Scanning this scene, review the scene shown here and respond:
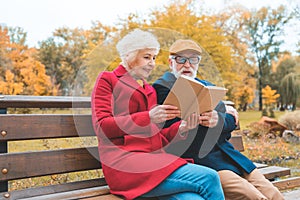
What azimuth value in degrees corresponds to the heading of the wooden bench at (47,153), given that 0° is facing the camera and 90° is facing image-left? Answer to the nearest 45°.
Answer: approximately 315°

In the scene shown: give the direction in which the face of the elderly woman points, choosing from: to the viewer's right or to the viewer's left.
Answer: to the viewer's right

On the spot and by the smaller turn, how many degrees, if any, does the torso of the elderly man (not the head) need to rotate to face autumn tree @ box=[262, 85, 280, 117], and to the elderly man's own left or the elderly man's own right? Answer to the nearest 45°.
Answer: approximately 135° to the elderly man's own left

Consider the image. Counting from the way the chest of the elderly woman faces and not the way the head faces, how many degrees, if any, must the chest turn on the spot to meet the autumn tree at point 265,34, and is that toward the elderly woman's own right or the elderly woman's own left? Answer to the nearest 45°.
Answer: approximately 135° to the elderly woman's own left

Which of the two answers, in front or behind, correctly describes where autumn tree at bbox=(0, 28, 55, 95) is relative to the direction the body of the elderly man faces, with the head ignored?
behind

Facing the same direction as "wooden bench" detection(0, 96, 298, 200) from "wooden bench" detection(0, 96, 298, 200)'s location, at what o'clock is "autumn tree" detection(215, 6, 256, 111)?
The autumn tree is roughly at 8 o'clock from the wooden bench.

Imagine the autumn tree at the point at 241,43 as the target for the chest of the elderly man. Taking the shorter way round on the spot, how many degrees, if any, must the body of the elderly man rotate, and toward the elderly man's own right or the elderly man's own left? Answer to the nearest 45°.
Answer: approximately 135° to the elderly man's own left

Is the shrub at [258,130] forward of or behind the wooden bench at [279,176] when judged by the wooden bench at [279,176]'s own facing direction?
behind

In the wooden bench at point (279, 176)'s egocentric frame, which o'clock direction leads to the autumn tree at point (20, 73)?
The autumn tree is roughly at 6 o'clock from the wooden bench.

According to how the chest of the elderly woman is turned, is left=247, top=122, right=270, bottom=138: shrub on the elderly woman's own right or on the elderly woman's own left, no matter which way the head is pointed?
on the elderly woman's own left

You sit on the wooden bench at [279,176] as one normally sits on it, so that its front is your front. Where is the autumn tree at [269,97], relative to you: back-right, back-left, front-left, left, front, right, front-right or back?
back-left
